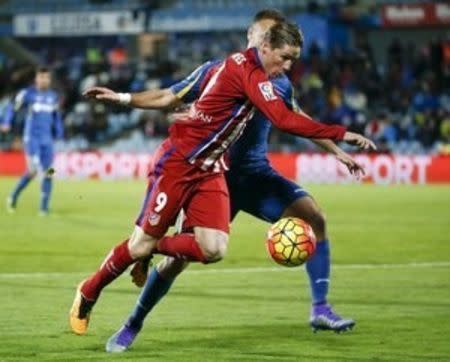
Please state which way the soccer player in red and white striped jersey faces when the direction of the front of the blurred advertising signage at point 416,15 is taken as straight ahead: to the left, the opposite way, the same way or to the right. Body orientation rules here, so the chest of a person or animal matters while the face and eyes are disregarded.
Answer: to the left

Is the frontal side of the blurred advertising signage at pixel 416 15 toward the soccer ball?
yes

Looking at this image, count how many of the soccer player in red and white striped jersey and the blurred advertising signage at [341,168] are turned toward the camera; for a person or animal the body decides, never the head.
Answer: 1

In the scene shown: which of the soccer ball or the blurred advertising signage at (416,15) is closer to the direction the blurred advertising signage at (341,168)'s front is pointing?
the soccer ball

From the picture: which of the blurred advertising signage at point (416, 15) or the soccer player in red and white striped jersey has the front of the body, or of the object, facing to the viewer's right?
the soccer player in red and white striped jersey

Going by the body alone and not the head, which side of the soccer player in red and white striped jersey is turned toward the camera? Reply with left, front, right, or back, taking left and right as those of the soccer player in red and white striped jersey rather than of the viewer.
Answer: right

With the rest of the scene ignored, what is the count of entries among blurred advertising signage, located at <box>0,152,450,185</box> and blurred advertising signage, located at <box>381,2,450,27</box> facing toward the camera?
2

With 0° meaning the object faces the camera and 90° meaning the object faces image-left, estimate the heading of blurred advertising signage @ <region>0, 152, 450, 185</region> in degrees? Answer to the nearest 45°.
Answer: approximately 0°
